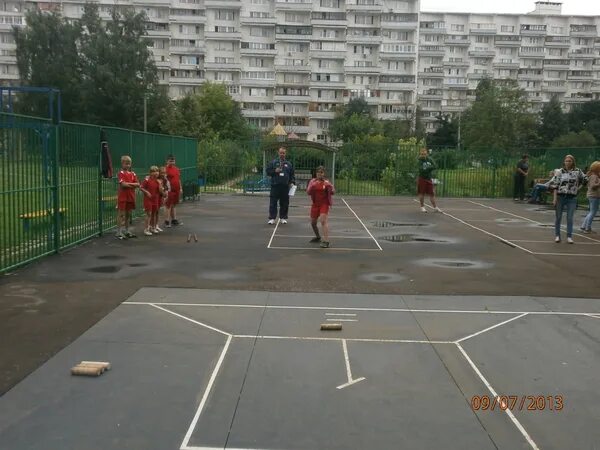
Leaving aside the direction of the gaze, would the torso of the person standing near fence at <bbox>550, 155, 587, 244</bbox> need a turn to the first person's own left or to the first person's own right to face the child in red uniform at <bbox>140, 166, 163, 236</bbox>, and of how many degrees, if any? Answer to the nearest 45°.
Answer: approximately 90° to the first person's own right

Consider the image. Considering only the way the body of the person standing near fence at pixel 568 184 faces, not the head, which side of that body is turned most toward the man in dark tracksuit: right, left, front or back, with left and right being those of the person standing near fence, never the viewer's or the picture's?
right

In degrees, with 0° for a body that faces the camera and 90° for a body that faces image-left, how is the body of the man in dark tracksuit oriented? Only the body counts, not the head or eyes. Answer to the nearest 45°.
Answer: approximately 0°

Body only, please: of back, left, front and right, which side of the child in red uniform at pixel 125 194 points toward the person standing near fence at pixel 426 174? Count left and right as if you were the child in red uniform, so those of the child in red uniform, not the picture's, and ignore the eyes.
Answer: left

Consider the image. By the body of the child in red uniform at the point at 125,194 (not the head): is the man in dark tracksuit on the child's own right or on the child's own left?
on the child's own left

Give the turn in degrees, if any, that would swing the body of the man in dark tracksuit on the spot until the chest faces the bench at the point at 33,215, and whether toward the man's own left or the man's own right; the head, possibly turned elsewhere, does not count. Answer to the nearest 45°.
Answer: approximately 45° to the man's own right

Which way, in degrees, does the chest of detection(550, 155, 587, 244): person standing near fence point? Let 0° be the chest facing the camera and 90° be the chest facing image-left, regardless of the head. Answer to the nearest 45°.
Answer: approximately 0°

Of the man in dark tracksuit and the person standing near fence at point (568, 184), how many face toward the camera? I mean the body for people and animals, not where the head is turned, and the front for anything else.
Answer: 2

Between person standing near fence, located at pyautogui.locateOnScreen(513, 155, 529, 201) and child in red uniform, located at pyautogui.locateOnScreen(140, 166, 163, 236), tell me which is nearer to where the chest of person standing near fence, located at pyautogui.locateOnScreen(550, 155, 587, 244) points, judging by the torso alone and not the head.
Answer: the child in red uniform

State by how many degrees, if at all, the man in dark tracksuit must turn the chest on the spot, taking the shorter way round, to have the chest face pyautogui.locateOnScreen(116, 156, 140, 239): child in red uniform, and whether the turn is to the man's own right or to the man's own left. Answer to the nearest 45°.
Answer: approximately 45° to the man's own right

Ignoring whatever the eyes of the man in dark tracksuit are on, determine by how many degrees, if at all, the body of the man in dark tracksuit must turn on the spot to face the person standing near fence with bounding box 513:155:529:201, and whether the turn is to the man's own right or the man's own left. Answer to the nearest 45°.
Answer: approximately 135° to the man's own left
